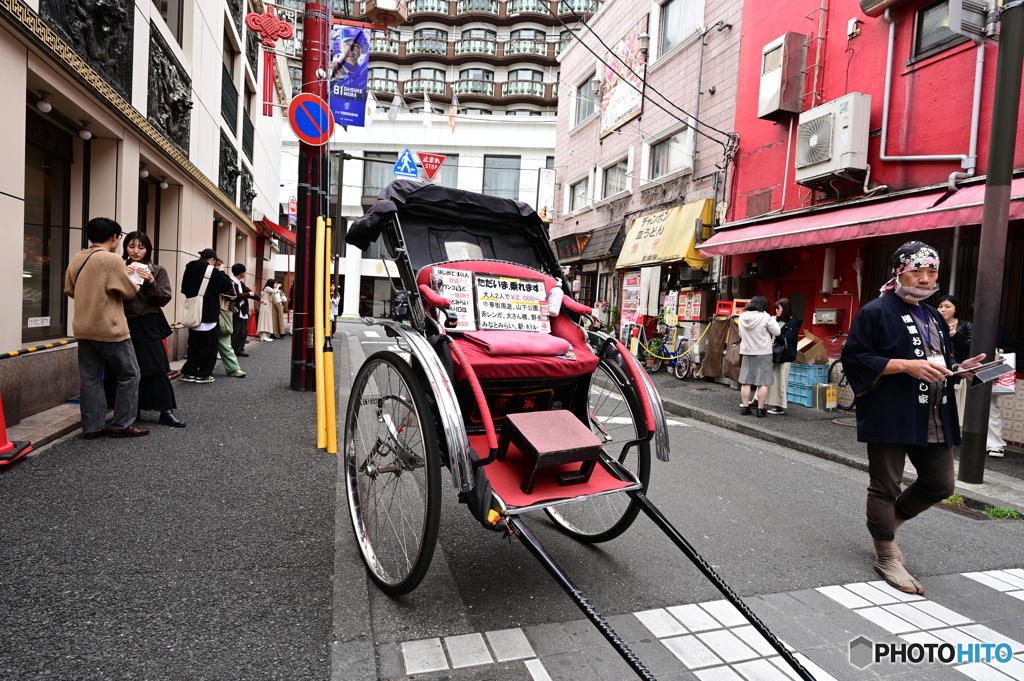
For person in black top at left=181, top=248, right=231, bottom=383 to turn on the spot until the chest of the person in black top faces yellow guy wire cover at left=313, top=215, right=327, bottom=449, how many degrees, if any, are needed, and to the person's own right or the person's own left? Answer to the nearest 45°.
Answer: approximately 90° to the person's own right

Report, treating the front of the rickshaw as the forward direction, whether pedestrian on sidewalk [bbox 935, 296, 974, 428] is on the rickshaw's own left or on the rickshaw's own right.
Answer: on the rickshaw's own left

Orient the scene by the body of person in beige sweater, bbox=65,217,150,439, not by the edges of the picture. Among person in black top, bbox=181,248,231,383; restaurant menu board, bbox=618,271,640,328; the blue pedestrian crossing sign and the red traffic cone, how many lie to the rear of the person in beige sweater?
1

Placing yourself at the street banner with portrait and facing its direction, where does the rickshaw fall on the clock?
The rickshaw is roughly at 12 o'clock from the street banner with portrait.

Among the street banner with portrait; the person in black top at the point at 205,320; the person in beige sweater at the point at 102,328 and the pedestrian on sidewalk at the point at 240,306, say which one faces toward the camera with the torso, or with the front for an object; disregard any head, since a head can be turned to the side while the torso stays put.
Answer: the street banner with portrait

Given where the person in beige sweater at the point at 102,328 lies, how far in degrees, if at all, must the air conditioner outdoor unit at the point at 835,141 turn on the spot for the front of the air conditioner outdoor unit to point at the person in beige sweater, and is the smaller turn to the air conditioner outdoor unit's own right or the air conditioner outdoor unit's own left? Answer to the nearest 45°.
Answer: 0° — it already faces them

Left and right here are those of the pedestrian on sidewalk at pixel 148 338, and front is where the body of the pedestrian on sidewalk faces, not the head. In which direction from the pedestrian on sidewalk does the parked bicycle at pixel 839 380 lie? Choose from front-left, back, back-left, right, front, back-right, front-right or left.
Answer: back-left

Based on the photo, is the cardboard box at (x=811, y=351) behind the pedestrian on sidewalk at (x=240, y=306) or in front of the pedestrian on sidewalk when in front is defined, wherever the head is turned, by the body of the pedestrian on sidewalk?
in front

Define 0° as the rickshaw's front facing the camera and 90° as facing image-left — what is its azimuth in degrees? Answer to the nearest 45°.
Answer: approximately 315°
